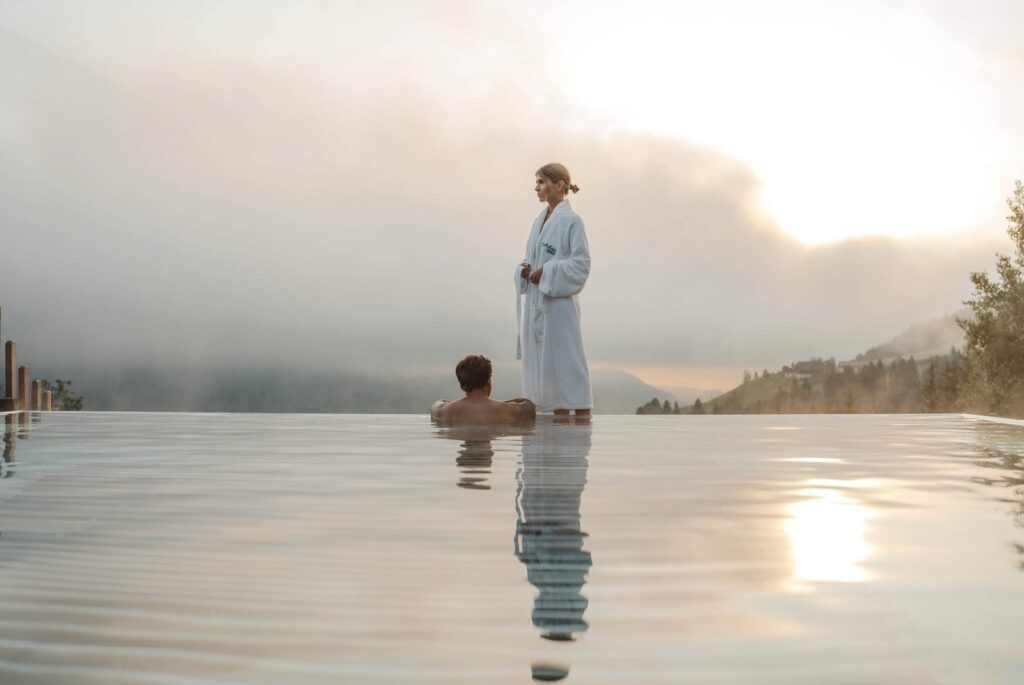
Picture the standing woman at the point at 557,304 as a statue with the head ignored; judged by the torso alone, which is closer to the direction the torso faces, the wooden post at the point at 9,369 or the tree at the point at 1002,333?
the wooden post

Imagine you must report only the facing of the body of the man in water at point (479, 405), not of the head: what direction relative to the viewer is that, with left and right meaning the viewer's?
facing away from the viewer

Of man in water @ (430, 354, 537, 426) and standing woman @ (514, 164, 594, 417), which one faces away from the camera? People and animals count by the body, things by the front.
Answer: the man in water

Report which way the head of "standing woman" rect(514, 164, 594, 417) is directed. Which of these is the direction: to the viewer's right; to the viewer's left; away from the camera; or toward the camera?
to the viewer's left

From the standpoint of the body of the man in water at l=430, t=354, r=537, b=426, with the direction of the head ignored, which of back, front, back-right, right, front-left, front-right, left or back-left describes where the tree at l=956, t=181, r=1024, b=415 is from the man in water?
front-right

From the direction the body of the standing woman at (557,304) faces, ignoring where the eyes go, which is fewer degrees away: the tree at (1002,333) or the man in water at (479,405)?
the man in water

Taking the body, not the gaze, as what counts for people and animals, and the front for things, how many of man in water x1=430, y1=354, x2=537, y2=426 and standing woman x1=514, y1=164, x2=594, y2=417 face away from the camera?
1

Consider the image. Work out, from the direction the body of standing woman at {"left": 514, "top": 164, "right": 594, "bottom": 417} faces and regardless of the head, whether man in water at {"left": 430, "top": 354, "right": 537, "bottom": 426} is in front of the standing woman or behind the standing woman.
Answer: in front
